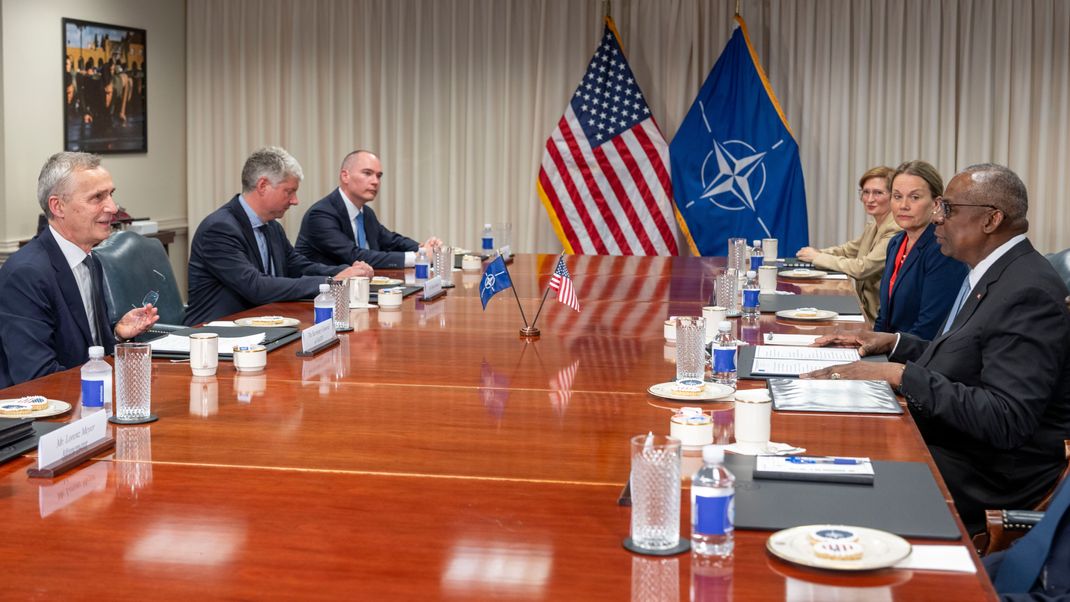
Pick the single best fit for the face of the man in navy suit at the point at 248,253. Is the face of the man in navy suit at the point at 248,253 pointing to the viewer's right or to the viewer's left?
to the viewer's right

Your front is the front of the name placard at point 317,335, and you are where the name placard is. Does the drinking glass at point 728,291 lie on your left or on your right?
on your left

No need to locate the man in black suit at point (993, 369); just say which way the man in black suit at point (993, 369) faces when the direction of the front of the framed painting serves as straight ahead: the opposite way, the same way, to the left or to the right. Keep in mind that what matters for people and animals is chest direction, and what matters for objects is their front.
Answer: the opposite way

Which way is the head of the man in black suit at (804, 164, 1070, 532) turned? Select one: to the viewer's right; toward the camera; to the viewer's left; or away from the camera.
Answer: to the viewer's left

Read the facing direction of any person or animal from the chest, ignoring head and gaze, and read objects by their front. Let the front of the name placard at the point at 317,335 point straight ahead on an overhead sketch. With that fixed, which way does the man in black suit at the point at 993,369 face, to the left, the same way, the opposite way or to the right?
the opposite way

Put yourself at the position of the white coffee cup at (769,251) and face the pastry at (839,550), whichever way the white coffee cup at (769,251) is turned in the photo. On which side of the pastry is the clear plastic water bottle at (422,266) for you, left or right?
right

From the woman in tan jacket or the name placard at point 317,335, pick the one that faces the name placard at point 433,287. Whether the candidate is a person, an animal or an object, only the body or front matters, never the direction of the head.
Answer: the woman in tan jacket

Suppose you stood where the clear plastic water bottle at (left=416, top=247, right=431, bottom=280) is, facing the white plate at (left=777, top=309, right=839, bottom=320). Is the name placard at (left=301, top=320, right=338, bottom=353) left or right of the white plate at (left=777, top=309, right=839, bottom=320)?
right

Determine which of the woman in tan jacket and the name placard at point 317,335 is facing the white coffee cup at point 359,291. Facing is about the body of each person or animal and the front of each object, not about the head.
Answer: the woman in tan jacket

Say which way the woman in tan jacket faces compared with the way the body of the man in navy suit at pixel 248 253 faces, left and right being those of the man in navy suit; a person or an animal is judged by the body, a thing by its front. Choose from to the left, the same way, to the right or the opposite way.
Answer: the opposite way

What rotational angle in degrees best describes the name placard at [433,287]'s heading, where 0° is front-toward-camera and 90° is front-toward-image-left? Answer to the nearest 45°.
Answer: approximately 315°

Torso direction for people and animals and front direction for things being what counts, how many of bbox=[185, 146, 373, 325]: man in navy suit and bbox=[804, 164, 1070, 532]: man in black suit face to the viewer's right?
1

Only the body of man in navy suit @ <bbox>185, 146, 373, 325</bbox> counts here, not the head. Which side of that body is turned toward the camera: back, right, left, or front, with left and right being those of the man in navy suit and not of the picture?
right
